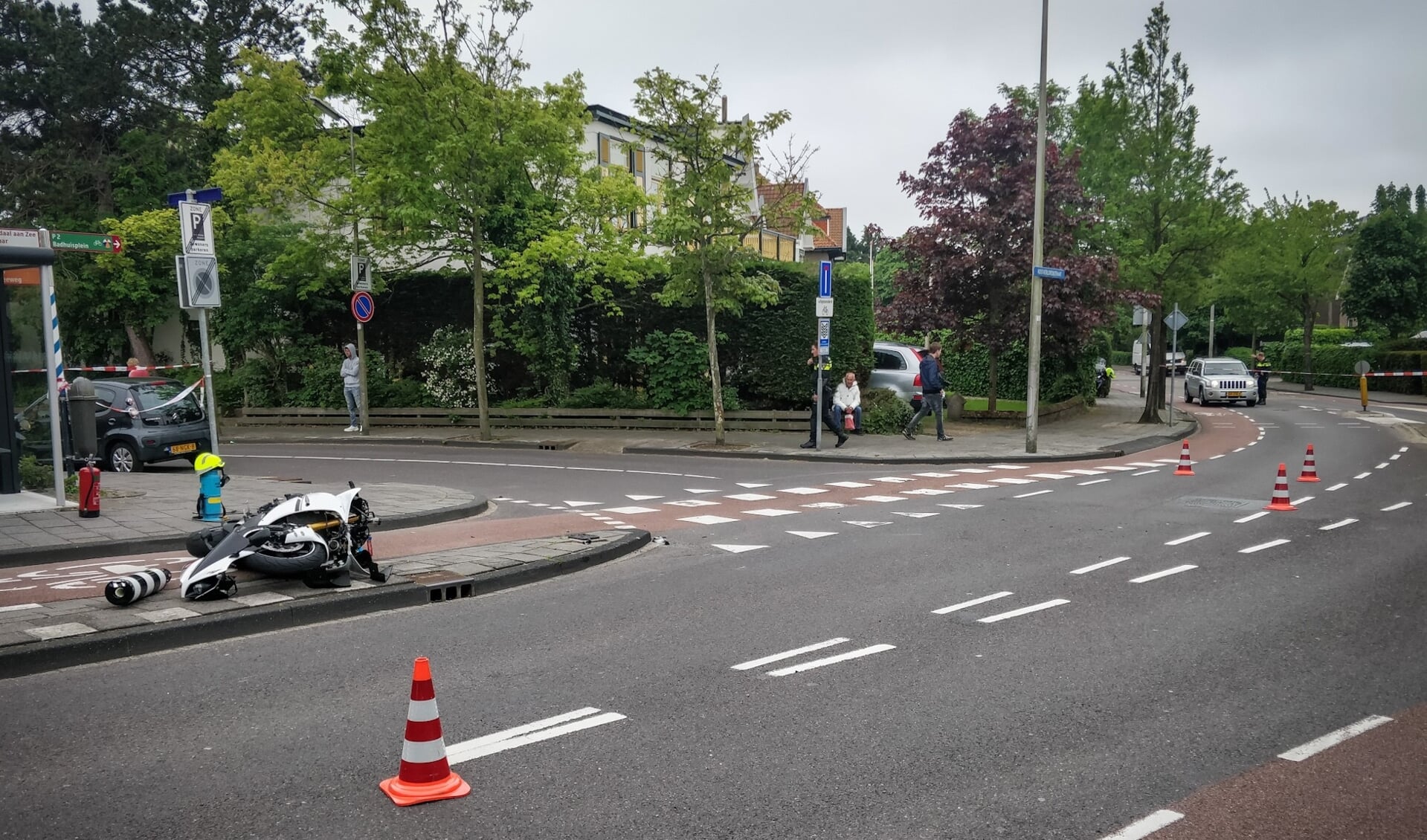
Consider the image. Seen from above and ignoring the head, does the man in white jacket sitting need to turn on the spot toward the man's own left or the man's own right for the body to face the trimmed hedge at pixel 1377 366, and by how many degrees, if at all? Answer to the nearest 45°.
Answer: approximately 135° to the man's own left

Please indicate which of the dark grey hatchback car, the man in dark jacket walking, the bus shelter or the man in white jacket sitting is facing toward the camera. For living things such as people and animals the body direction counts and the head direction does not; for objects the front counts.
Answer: the man in white jacket sitting

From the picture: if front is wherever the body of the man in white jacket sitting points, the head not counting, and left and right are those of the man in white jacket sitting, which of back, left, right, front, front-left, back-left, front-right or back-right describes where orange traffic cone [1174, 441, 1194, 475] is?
front-left

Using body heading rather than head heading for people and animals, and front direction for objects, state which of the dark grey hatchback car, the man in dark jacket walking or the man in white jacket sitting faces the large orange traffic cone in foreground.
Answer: the man in white jacket sitting

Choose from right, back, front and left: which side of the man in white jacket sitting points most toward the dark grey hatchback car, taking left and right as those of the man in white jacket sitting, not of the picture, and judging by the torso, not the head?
right
